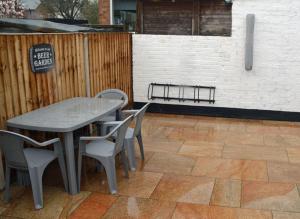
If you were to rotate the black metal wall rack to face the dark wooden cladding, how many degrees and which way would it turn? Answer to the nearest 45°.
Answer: approximately 180°

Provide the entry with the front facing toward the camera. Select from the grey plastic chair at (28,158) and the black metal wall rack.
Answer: the black metal wall rack

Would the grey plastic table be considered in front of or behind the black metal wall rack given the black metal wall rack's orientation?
in front

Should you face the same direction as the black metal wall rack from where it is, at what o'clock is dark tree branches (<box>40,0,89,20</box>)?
The dark tree branches is roughly at 5 o'clock from the black metal wall rack.

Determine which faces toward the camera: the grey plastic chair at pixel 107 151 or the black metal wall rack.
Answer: the black metal wall rack

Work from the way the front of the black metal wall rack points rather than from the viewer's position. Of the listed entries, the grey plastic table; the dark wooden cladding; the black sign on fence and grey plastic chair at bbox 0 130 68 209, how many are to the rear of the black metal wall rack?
1

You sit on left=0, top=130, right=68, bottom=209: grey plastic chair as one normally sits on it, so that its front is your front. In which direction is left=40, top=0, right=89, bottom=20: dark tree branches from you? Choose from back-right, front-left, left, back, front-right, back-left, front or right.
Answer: front-left

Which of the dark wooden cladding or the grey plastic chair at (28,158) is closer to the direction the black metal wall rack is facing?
the grey plastic chair

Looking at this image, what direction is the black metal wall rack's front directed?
toward the camera

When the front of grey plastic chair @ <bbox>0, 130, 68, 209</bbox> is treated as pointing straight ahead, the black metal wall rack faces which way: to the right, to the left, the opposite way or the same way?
the opposite way

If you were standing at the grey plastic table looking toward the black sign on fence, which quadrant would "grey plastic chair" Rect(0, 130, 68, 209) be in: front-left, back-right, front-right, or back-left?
back-left

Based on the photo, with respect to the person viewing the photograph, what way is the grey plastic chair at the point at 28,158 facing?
facing away from the viewer and to the right of the viewer

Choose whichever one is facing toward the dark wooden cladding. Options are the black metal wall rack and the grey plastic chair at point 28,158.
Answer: the grey plastic chair
